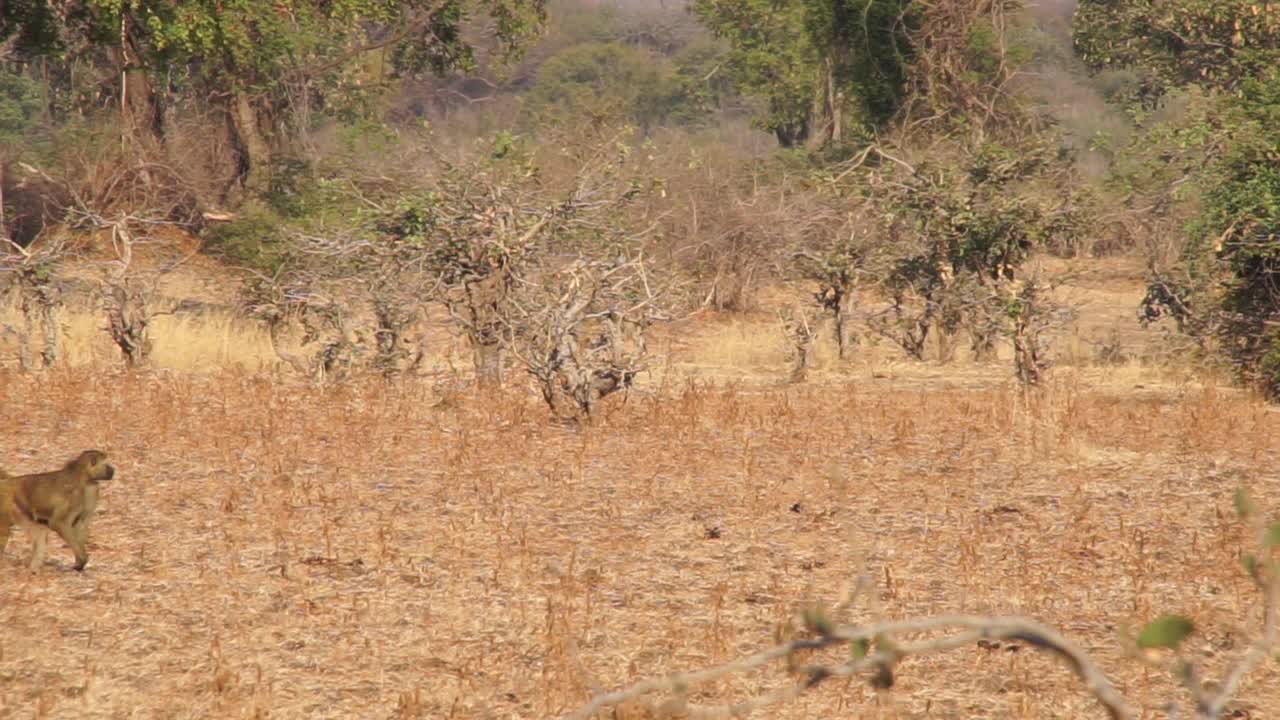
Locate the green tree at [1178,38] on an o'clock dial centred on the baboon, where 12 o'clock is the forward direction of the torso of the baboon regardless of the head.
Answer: The green tree is roughly at 11 o'clock from the baboon.

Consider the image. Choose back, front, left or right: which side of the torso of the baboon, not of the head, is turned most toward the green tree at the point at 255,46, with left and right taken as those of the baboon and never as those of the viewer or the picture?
left

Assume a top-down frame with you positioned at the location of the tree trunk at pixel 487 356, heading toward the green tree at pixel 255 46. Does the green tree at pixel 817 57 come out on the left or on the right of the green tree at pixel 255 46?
right

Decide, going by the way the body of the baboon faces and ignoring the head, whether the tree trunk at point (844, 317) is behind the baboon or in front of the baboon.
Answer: in front

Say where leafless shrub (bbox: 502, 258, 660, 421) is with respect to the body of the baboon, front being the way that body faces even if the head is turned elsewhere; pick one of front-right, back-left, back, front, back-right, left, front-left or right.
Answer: front-left

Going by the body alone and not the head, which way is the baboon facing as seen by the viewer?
to the viewer's right

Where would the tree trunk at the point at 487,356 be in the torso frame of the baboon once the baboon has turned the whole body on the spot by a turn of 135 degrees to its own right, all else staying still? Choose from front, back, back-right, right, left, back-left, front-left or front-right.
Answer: back

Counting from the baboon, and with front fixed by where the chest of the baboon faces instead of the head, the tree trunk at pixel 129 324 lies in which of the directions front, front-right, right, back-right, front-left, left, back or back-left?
left

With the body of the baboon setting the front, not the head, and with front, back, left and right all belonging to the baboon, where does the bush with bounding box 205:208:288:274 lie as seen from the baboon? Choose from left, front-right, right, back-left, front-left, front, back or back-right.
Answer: left

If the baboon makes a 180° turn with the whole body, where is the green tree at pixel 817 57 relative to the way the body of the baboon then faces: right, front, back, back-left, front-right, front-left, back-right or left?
back-right
